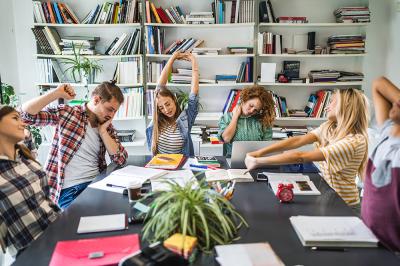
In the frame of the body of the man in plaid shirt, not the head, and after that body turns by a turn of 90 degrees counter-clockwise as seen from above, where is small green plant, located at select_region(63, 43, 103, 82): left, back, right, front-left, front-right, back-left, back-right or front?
front-left

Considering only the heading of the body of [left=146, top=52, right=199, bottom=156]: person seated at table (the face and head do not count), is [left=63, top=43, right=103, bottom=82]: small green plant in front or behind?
behind

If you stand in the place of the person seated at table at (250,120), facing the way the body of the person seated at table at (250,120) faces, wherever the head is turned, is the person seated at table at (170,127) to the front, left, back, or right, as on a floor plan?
right

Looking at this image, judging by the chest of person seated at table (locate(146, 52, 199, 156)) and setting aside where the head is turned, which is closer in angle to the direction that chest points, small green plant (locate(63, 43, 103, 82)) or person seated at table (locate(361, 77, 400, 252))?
the person seated at table

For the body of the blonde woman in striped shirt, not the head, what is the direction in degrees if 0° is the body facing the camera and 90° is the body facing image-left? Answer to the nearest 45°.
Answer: approximately 90°

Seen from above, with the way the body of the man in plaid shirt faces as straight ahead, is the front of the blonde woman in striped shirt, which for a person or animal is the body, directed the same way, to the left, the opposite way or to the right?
the opposite way

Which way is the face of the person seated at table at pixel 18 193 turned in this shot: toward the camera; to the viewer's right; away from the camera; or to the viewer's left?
to the viewer's right

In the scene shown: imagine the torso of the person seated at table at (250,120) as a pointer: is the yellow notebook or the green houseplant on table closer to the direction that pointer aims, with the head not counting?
the green houseplant on table

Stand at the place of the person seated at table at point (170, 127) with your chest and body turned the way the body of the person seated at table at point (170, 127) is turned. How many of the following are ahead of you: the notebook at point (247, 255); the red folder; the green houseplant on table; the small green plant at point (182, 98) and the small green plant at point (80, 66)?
3

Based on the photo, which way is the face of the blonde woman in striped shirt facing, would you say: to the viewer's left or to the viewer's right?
to the viewer's left
